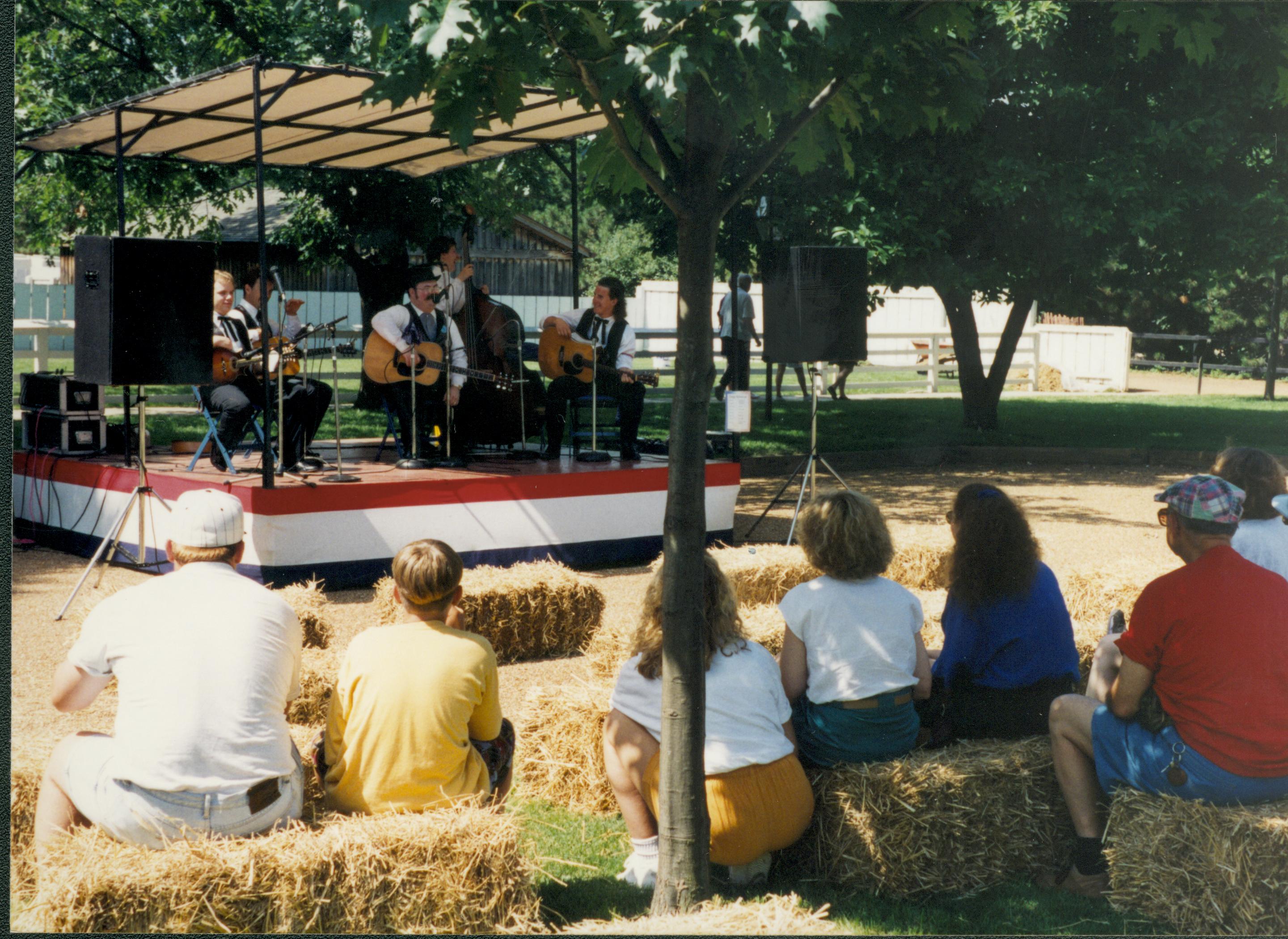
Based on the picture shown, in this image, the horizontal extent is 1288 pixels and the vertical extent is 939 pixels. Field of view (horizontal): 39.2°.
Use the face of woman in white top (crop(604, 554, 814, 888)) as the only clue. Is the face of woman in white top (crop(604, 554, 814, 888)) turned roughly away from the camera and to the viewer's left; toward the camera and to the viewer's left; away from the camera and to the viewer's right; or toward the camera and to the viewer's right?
away from the camera and to the viewer's left

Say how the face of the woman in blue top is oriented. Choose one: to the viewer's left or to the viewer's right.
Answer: to the viewer's left

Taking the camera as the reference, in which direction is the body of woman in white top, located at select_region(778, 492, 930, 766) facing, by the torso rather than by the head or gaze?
away from the camera

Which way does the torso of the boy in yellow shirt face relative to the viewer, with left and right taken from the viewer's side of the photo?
facing away from the viewer

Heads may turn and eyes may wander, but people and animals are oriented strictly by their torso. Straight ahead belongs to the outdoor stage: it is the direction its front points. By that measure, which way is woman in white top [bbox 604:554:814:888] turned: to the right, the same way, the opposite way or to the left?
the opposite way

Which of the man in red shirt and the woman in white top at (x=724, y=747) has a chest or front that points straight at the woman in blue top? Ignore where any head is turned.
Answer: the man in red shirt

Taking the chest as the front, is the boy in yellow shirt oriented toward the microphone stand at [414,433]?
yes

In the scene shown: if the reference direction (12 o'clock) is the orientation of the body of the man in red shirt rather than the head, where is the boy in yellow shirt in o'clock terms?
The boy in yellow shirt is roughly at 10 o'clock from the man in red shirt.
